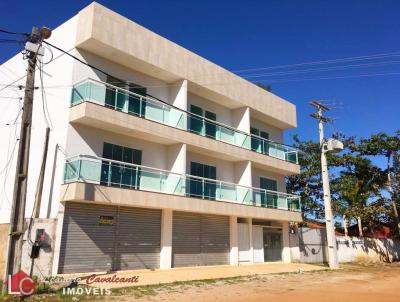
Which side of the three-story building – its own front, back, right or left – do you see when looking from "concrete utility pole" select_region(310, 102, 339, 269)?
left

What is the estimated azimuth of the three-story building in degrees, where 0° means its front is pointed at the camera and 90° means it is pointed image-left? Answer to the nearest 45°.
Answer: approximately 315°

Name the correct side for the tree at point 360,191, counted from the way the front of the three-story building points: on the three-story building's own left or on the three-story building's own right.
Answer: on the three-story building's own left

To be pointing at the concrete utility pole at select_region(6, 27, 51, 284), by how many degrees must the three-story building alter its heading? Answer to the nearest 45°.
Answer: approximately 90° to its right

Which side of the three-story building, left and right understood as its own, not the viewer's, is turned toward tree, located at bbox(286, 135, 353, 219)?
left
